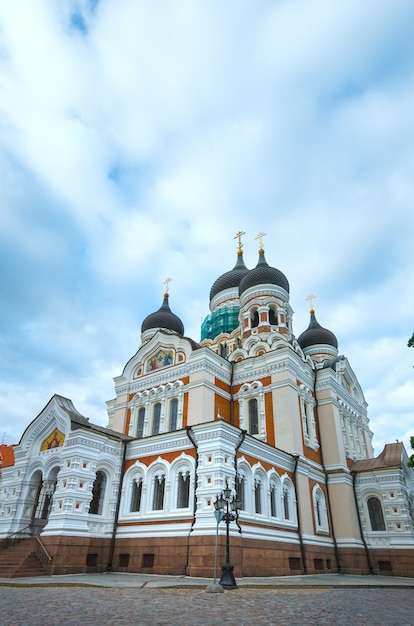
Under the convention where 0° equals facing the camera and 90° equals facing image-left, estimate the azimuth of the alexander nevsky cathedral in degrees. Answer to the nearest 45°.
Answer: approximately 45°
